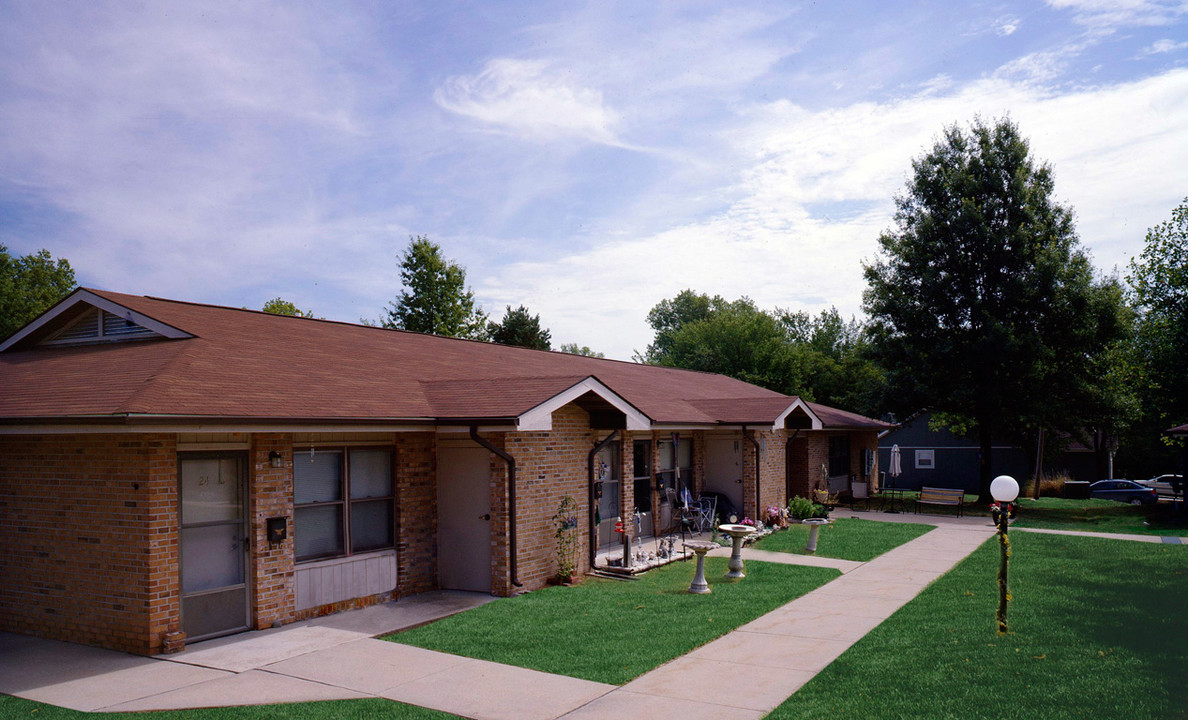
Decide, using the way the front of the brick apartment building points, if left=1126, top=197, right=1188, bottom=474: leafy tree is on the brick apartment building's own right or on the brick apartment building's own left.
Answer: on the brick apartment building's own left

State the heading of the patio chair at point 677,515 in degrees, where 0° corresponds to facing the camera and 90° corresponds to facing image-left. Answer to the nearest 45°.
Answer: approximately 315°

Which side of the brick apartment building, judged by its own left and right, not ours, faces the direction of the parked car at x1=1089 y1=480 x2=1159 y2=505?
left

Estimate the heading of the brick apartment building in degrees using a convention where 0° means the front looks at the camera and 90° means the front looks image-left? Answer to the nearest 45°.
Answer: approximately 315°

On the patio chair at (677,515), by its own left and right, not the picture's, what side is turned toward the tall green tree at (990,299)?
left

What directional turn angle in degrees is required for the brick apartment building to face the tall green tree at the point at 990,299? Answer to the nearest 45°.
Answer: approximately 90° to its left

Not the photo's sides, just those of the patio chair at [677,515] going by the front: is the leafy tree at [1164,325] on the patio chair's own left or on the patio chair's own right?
on the patio chair's own left
